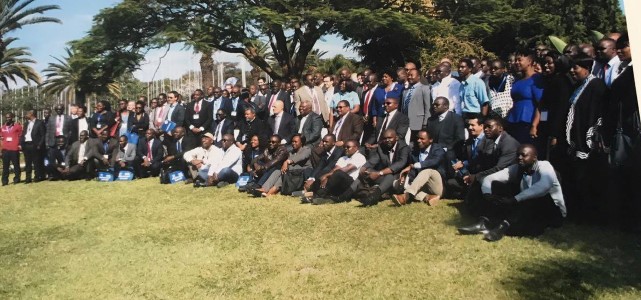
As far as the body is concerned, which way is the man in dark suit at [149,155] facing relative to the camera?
toward the camera

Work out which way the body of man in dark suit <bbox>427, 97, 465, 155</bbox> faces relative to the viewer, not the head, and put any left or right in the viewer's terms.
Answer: facing the viewer and to the left of the viewer

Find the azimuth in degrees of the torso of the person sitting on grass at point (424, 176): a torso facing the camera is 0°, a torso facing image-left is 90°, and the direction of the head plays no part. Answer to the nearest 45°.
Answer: approximately 45°

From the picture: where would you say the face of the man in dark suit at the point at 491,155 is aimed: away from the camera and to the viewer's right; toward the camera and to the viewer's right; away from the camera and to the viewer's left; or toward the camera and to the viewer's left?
toward the camera and to the viewer's left

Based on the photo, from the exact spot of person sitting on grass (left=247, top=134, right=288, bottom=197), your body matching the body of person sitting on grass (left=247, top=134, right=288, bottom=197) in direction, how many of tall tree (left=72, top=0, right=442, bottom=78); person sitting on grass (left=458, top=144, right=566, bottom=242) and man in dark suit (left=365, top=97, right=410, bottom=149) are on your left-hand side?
2

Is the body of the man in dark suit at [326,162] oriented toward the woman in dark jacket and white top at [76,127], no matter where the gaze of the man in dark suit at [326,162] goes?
no

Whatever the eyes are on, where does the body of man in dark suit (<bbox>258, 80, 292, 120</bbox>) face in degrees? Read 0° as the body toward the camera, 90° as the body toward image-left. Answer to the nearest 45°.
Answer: approximately 45°

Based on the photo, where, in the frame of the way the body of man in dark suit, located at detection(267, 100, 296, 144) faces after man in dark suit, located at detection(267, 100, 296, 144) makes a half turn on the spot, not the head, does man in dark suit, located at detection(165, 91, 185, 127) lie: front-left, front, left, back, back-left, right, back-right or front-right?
left

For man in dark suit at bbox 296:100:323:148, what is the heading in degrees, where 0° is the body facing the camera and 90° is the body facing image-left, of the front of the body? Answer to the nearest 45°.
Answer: approximately 45°

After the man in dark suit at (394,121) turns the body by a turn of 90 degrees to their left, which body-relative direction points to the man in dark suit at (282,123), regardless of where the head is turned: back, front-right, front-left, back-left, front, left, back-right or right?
back

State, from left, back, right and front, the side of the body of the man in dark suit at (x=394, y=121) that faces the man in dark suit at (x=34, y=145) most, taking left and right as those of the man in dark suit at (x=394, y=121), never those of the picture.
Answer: right

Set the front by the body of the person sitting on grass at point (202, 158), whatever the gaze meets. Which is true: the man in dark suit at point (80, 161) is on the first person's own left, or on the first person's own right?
on the first person's own right

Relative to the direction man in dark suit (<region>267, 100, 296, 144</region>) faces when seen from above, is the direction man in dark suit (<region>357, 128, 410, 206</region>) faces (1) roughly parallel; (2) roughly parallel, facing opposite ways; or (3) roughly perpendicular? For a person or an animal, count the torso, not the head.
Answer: roughly parallel

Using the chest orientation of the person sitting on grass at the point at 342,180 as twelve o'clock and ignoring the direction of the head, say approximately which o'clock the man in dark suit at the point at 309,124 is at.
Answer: The man in dark suit is roughly at 4 o'clock from the person sitting on grass.

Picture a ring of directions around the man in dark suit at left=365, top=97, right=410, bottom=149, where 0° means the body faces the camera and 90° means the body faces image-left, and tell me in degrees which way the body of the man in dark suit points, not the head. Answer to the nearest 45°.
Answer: approximately 45°

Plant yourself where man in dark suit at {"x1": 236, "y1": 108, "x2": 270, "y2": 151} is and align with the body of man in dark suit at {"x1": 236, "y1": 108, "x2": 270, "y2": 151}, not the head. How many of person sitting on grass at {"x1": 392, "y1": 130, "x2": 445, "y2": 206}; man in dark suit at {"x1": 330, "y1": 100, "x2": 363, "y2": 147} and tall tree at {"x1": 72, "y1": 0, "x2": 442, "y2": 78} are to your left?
2

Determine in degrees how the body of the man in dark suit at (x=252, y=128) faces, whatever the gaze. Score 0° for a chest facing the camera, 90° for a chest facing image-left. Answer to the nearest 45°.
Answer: approximately 45°

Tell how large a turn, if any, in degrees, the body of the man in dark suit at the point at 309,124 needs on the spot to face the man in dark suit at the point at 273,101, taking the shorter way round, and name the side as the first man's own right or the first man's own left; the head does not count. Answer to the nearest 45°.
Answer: approximately 90° to the first man's own right

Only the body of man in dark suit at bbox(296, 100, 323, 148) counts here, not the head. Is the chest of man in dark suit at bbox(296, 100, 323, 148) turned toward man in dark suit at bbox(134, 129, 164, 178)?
no

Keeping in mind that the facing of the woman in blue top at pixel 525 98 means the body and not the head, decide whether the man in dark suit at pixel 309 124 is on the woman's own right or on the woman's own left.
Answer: on the woman's own right

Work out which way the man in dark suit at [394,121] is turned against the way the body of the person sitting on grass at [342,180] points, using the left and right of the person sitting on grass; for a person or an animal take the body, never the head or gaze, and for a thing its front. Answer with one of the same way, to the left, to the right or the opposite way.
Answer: the same way
